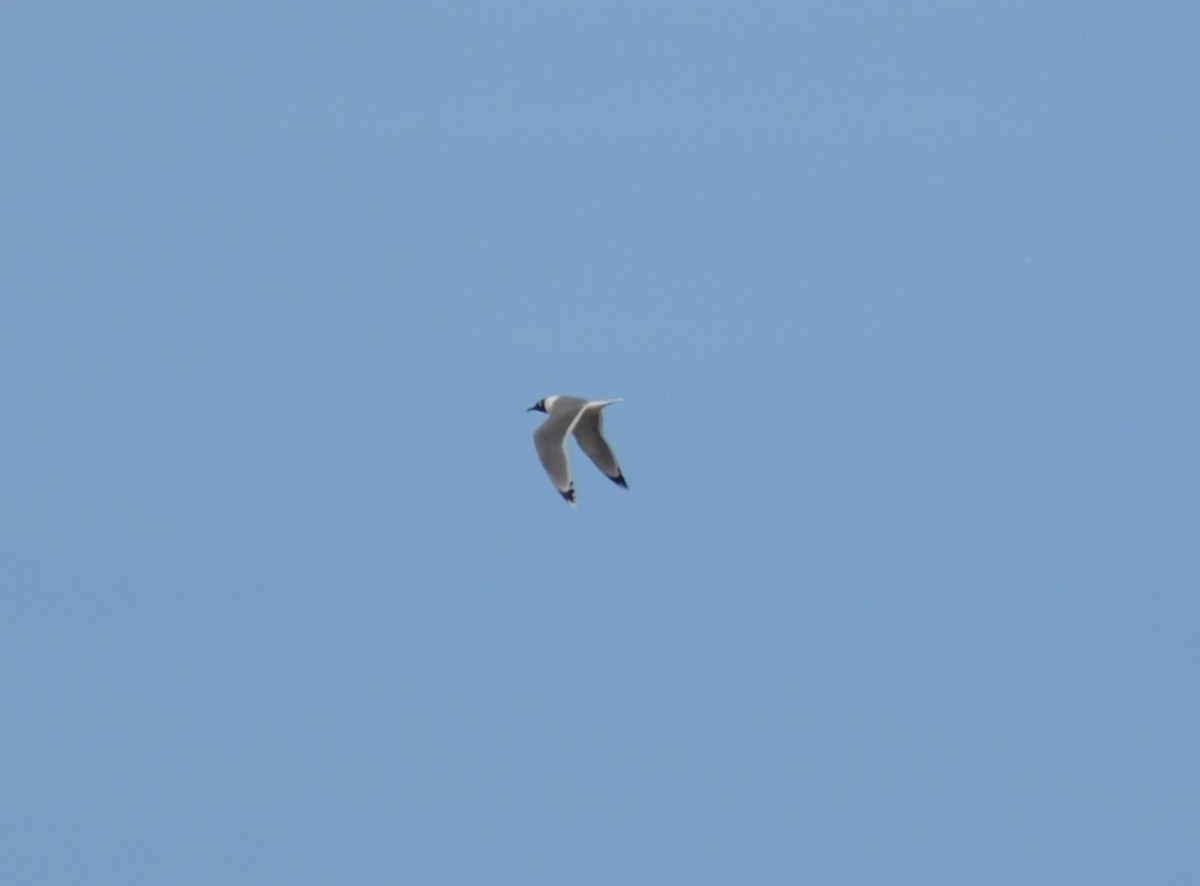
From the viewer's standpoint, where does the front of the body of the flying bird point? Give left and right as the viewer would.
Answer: facing to the left of the viewer
